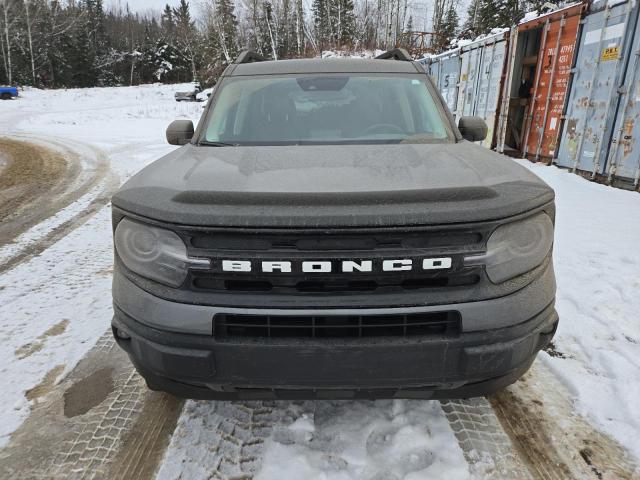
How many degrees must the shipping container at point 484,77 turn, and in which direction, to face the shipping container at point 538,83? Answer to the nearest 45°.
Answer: approximately 90° to its left

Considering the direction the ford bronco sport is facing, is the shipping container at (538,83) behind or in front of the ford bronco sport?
behind

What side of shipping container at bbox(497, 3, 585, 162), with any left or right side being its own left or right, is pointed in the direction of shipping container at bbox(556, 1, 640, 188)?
left

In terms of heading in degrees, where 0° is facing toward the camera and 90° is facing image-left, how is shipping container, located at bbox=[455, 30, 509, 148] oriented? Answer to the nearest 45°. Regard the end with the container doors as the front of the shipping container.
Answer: approximately 45°

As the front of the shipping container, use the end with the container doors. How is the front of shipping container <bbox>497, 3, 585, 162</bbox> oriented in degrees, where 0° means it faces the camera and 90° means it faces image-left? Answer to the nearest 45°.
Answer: approximately 45°

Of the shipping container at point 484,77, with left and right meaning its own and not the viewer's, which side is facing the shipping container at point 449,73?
right

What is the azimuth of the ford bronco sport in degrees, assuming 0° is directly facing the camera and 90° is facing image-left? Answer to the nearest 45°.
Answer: approximately 0°

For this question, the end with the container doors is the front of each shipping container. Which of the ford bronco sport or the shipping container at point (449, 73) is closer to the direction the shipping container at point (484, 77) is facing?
the ford bronco sport
